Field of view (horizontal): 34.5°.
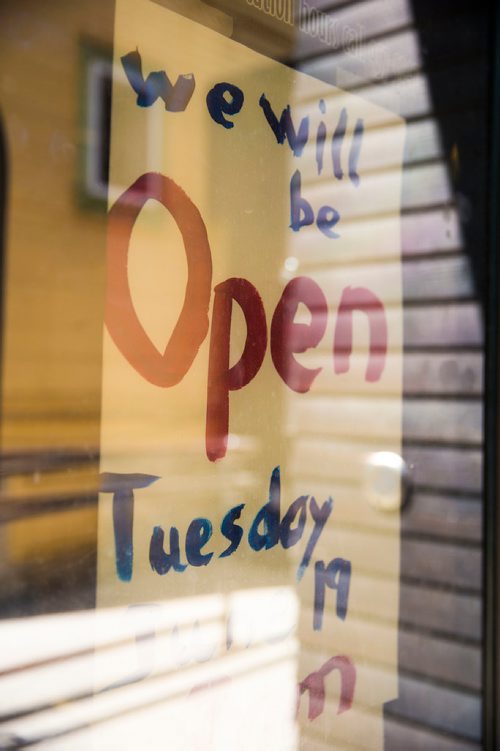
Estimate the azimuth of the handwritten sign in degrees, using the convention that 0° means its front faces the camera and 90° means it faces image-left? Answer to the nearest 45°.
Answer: approximately 315°
